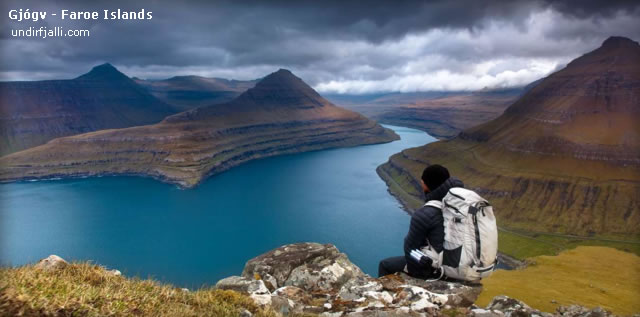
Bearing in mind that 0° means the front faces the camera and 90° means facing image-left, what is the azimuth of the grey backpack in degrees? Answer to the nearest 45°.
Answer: approximately 315°
